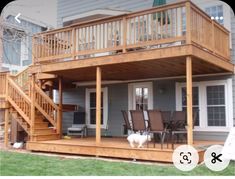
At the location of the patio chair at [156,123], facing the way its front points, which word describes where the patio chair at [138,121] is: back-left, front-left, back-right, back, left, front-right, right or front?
left

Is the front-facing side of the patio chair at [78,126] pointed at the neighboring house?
no

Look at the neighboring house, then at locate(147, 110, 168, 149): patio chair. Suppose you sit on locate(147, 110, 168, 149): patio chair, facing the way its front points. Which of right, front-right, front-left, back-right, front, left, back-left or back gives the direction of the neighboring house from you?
left

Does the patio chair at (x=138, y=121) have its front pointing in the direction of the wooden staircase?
no

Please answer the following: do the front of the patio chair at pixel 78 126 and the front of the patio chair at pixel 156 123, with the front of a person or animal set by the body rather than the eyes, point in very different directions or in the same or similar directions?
very different directions

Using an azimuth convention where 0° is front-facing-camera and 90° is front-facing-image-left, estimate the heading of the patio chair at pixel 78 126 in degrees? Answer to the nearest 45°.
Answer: approximately 45°

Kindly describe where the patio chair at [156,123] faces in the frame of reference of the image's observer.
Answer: facing away from the viewer and to the right of the viewer

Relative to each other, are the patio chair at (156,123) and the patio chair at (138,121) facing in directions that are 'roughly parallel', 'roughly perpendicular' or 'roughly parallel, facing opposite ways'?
roughly parallel

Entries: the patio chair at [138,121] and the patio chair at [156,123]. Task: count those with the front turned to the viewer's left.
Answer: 0

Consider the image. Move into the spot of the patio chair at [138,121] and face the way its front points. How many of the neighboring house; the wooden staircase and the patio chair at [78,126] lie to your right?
0

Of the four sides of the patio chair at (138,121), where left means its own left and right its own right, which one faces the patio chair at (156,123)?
right

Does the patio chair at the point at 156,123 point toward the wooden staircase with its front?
no

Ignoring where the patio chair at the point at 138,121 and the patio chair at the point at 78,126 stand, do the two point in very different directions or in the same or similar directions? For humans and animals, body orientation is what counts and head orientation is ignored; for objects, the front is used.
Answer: very different directions
